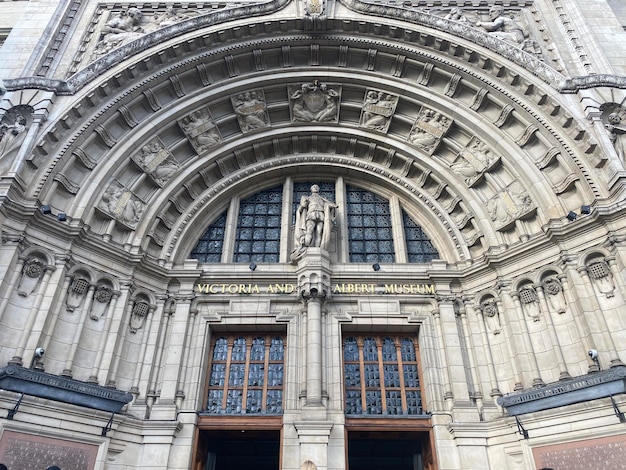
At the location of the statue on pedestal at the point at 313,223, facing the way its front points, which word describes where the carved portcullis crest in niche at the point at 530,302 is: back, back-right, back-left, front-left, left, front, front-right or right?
left

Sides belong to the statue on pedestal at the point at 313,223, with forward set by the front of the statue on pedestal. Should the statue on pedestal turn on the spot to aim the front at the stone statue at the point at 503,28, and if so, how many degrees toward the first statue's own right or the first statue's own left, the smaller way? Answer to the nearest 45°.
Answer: approximately 45° to the first statue's own left

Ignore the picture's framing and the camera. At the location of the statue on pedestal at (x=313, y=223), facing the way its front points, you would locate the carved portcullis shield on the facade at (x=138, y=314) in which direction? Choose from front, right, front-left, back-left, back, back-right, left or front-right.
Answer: right

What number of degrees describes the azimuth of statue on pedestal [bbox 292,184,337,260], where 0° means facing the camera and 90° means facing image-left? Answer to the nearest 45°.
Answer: approximately 0°

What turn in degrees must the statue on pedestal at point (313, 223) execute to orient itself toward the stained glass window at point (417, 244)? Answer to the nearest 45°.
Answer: approximately 90° to its left

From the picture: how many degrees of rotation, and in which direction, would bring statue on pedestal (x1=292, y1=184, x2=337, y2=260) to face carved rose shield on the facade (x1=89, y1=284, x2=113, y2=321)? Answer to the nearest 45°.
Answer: approximately 90° to its right

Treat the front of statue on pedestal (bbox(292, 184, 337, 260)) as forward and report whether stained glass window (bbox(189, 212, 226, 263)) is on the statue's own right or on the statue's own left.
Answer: on the statue's own right

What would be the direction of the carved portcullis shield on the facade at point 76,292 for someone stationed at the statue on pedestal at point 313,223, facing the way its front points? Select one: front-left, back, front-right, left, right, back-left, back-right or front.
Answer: right

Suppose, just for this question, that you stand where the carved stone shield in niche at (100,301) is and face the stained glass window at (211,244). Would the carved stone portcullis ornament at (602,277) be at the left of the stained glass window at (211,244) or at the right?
right

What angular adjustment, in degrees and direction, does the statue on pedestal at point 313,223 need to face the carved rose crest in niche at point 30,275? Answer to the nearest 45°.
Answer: approximately 90° to its right
